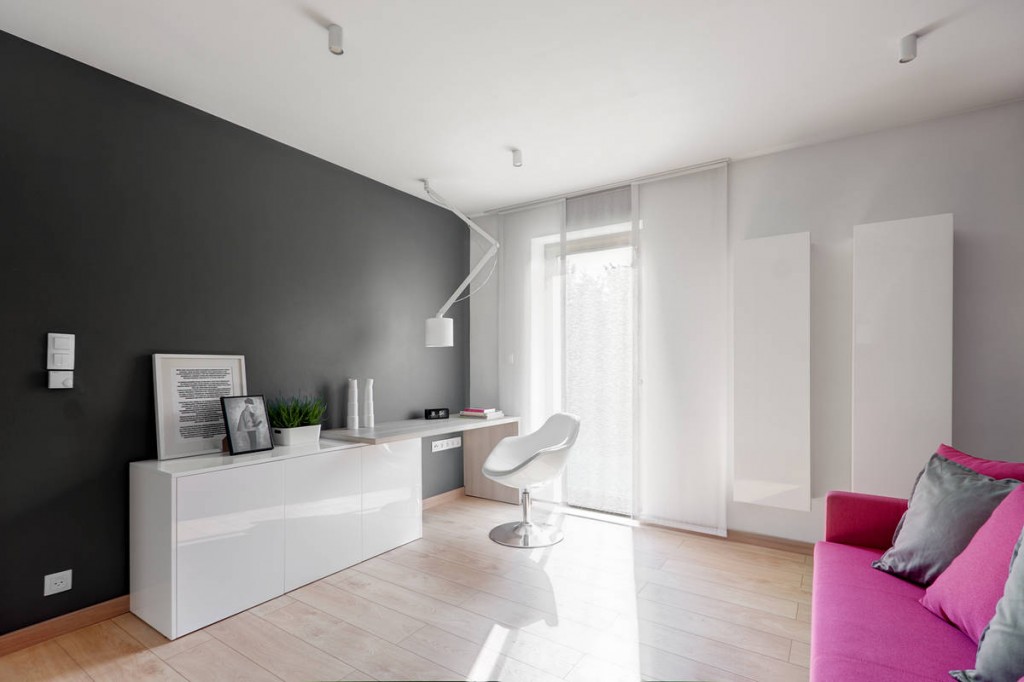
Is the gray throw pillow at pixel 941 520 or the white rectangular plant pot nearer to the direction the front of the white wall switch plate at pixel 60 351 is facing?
the gray throw pillow

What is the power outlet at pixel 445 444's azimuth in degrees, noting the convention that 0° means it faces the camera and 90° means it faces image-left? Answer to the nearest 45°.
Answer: approximately 315°

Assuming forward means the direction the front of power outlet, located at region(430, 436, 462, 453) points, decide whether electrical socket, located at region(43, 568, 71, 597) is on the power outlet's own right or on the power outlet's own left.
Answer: on the power outlet's own right

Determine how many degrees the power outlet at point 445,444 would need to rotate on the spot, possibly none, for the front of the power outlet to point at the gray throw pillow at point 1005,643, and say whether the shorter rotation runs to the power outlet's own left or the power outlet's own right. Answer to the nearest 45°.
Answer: approximately 45° to the power outlet's own right

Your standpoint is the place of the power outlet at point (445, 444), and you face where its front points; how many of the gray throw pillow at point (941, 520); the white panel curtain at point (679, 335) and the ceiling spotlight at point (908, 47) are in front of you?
3
